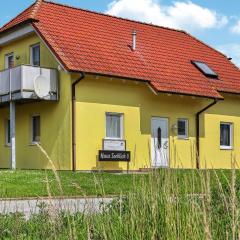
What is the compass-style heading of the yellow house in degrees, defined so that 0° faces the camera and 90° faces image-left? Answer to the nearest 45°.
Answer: approximately 315°
